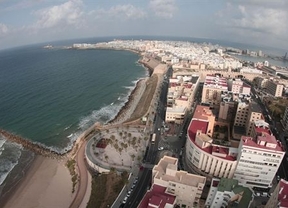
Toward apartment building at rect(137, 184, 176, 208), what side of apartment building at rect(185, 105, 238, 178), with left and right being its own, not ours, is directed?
front

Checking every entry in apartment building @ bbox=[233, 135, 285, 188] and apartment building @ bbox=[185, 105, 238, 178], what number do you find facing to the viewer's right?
0

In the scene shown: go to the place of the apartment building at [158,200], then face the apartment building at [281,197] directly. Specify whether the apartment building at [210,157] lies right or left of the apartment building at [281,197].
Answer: left

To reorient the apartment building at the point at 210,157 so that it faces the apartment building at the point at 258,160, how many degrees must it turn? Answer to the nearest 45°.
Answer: approximately 135° to its left

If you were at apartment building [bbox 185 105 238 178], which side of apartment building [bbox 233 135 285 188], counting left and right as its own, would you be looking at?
right

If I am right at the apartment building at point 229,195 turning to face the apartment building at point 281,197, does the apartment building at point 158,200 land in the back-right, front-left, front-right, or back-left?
back-right

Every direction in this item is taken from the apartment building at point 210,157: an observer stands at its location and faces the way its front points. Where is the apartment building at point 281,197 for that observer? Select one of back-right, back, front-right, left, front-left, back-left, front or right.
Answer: left

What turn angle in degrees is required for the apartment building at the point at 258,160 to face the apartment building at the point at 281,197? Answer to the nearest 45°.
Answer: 0° — it already faces it

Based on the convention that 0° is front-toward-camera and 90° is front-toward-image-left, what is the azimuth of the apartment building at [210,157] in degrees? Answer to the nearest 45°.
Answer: approximately 45°
